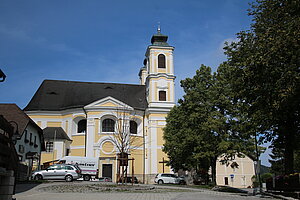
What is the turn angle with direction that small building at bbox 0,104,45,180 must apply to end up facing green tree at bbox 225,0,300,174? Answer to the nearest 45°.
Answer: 0° — it already faces it

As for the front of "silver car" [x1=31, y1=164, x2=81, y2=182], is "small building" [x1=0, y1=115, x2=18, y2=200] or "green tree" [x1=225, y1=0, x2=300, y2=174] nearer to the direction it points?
the small building

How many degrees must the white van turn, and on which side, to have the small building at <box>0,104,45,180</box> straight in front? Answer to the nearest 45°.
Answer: approximately 45° to its left

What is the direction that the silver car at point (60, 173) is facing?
to the viewer's left

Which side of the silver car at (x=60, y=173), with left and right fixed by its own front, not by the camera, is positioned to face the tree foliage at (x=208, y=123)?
back

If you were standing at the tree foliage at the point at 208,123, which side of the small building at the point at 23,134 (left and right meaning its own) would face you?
front

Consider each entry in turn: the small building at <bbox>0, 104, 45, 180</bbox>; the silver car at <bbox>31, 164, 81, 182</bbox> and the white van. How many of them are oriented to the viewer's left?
2

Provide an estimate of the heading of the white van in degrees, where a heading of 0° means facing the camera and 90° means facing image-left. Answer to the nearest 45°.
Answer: approximately 90°

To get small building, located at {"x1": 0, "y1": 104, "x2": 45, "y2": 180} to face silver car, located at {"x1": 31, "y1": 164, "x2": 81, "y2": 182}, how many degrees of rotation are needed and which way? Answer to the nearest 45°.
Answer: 0° — it already faces it

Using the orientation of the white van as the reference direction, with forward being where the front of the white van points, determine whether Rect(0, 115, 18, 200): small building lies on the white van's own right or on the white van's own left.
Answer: on the white van's own left

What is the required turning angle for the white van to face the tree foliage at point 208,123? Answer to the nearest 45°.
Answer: approximately 135° to its left

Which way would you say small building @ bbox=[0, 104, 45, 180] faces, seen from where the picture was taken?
facing the viewer and to the right of the viewer

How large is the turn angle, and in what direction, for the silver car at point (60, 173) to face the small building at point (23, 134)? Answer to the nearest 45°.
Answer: approximately 45° to its right
